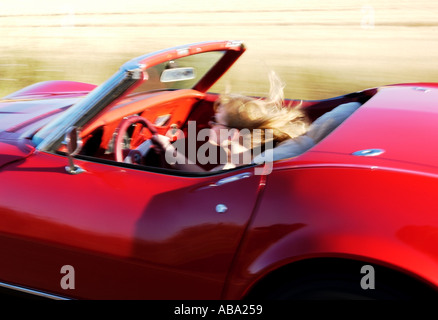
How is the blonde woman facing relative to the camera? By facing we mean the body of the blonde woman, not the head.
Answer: to the viewer's left

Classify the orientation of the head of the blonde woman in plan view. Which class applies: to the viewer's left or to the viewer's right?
to the viewer's left
